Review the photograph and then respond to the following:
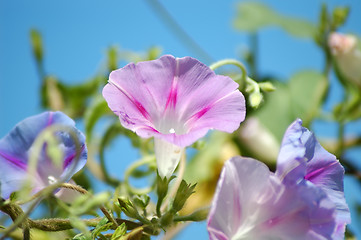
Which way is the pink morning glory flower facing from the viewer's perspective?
toward the camera

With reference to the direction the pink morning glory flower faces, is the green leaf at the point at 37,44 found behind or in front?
behind

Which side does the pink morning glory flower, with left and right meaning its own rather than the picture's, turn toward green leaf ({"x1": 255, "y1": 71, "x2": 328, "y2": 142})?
back
